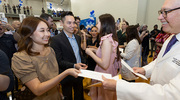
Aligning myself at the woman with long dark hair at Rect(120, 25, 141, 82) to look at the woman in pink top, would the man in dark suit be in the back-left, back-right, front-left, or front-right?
front-right

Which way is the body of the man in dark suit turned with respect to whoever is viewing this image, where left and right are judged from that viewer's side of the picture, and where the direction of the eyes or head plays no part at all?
facing the viewer and to the right of the viewer
